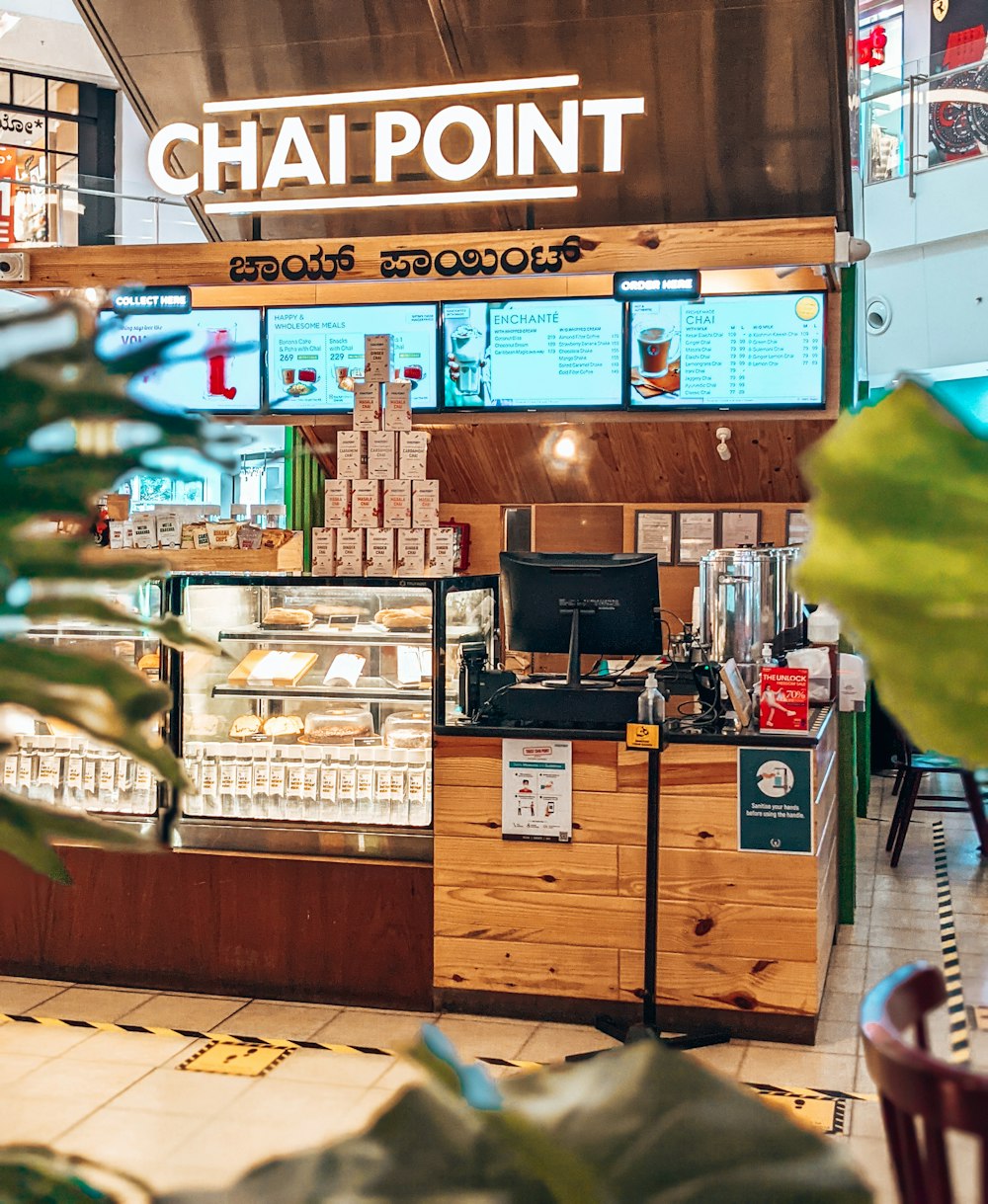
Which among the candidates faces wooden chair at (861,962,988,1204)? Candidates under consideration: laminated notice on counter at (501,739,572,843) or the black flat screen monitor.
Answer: the laminated notice on counter

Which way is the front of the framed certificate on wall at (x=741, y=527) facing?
toward the camera

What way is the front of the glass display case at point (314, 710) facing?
toward the camera

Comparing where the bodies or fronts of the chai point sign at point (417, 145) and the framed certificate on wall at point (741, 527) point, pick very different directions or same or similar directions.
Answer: same or similar directions

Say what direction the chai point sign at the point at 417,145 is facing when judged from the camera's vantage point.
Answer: facing the viewer

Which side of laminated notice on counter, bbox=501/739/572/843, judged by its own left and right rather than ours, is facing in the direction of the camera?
front

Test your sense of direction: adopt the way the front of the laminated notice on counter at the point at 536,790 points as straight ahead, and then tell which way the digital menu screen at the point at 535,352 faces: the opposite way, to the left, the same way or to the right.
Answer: the same way

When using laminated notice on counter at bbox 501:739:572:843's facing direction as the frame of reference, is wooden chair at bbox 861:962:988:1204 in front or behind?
in front

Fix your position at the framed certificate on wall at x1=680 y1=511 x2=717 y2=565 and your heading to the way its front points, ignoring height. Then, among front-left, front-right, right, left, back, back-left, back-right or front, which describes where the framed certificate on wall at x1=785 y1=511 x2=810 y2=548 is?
left

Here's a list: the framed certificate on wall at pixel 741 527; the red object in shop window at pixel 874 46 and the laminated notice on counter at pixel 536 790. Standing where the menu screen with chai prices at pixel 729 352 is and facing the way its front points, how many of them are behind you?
2

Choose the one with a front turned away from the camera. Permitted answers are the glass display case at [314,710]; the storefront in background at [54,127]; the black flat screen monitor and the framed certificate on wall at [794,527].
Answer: the black flat screen monitor

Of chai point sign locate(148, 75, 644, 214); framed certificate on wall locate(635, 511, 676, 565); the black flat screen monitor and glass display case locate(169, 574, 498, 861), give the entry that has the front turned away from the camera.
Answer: the black flat screen monitor

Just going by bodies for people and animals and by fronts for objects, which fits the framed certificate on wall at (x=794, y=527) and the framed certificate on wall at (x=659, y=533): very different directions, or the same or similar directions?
same or similar directions

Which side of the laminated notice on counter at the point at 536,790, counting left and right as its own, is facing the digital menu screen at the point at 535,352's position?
back

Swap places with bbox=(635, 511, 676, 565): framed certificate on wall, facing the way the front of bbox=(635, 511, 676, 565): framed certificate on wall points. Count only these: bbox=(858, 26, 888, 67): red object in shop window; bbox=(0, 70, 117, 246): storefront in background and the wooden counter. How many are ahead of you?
1

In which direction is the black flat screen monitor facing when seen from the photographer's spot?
facing away from the viewer

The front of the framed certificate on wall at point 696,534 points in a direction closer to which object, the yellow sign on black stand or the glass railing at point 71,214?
the yellow sign on black stand

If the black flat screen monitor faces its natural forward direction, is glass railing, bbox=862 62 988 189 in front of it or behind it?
in front
